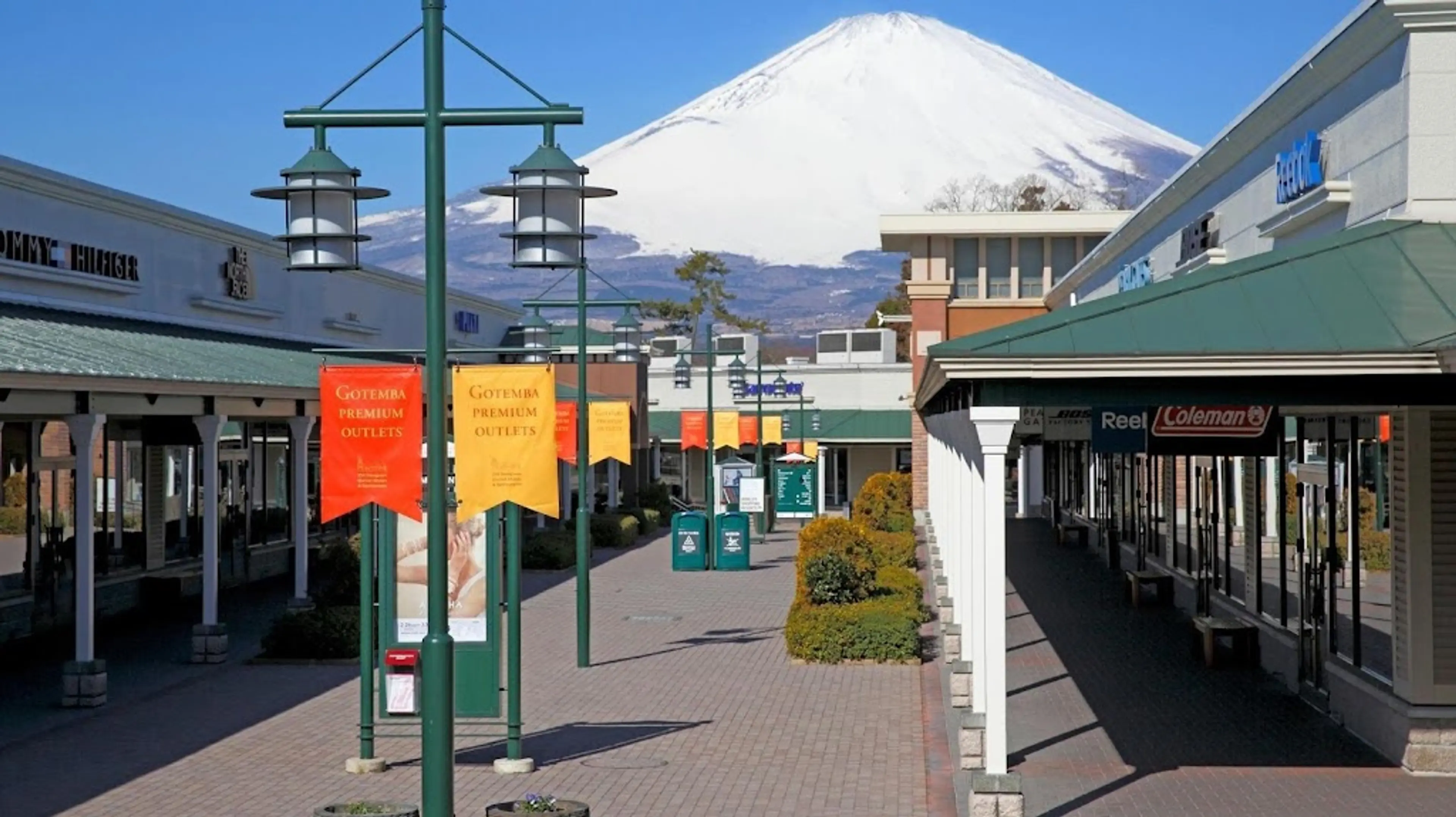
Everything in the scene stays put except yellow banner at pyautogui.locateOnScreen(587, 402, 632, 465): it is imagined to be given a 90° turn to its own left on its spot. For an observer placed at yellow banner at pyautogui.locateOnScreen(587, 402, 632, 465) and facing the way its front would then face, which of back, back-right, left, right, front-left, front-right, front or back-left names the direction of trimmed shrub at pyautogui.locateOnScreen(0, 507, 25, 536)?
back-right

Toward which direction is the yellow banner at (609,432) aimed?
toward the camera

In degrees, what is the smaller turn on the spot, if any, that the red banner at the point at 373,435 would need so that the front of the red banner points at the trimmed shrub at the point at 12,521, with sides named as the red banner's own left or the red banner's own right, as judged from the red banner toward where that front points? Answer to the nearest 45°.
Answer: approximately 135° to the red banner's own right

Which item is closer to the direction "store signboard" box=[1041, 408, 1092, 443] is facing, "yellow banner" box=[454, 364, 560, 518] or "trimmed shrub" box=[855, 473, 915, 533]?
the yellow banner

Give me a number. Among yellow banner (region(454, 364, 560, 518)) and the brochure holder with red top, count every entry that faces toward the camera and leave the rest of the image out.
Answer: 2

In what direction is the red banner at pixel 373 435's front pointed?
toward the camera

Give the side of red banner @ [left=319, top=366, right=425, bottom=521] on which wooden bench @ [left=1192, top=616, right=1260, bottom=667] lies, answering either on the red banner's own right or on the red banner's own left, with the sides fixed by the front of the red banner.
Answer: on the red banner's own left

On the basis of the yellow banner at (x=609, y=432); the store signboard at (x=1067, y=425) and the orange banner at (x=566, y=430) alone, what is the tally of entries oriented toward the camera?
3

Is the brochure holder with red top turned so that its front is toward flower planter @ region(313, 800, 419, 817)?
yes

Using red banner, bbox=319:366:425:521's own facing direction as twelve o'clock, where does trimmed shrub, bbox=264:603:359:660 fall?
The trimmed shrub is roughly at 6 o'clock from the red banner.

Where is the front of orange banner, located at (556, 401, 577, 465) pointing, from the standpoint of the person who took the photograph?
facing the viewer

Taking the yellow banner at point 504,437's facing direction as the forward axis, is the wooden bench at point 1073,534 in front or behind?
behind

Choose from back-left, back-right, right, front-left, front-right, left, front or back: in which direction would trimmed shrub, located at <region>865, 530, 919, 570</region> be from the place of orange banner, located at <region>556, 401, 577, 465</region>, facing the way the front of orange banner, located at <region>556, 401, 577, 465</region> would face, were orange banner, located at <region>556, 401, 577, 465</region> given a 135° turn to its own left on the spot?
front-right

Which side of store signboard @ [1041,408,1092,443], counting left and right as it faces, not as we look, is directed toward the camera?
front
